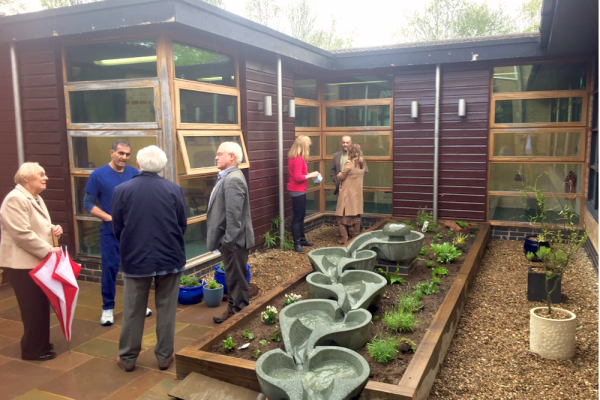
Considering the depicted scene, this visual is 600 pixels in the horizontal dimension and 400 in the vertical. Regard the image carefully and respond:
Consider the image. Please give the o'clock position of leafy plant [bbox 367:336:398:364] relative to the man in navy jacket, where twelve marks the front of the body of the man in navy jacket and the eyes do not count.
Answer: The leafy plant is roughly at 4 o'clock from the man in navy jacket.

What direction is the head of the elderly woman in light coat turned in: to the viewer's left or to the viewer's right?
to the viewer's right

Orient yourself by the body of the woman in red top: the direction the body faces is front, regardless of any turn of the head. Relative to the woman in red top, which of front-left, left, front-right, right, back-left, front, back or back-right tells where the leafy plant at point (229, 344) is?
right

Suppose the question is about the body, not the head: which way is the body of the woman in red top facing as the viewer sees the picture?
to the viewer's right

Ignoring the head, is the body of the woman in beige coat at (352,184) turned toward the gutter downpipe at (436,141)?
no

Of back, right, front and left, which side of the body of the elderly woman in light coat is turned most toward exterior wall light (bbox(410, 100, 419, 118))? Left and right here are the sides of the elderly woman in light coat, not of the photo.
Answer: front

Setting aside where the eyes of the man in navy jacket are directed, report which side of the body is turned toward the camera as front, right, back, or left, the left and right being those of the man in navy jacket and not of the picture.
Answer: back

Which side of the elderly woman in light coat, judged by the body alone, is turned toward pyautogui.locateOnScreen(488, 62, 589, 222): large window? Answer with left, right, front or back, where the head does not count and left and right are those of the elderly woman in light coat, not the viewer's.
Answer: front

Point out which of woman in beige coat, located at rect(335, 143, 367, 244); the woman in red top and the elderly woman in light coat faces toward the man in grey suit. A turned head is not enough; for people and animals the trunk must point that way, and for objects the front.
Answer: the elderly woman in light coat

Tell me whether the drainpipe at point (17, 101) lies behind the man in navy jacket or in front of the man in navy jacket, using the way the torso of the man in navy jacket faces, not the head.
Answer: in front

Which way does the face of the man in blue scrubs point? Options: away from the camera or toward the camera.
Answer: toward the camera

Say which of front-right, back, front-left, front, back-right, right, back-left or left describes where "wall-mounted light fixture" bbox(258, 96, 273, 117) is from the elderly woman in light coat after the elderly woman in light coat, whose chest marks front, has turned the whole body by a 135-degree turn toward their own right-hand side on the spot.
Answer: back

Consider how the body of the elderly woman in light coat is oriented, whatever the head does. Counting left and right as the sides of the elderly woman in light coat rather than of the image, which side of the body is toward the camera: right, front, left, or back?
right

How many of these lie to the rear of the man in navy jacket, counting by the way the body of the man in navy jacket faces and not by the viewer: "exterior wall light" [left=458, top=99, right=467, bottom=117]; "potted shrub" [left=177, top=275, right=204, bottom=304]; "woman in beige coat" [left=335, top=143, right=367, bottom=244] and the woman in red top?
0

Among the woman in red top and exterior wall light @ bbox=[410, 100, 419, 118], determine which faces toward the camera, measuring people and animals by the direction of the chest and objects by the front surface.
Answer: the exterior wall light

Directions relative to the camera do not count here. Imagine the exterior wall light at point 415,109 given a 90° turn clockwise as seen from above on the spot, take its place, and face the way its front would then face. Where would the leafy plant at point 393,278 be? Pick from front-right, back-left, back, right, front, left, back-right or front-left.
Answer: left

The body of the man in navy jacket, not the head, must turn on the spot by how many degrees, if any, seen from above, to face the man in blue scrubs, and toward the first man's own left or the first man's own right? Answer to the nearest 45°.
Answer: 0° — they already face them
